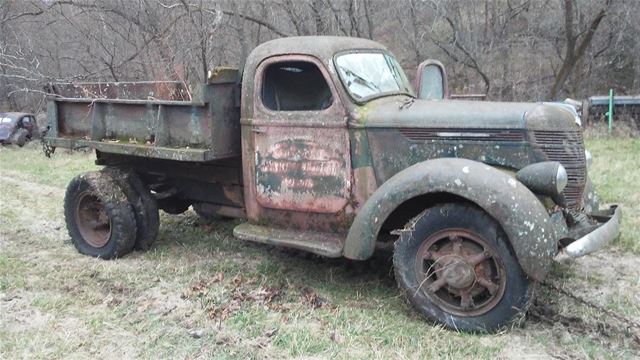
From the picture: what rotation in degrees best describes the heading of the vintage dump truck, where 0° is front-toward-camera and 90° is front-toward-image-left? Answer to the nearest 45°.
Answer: approximately 315°
